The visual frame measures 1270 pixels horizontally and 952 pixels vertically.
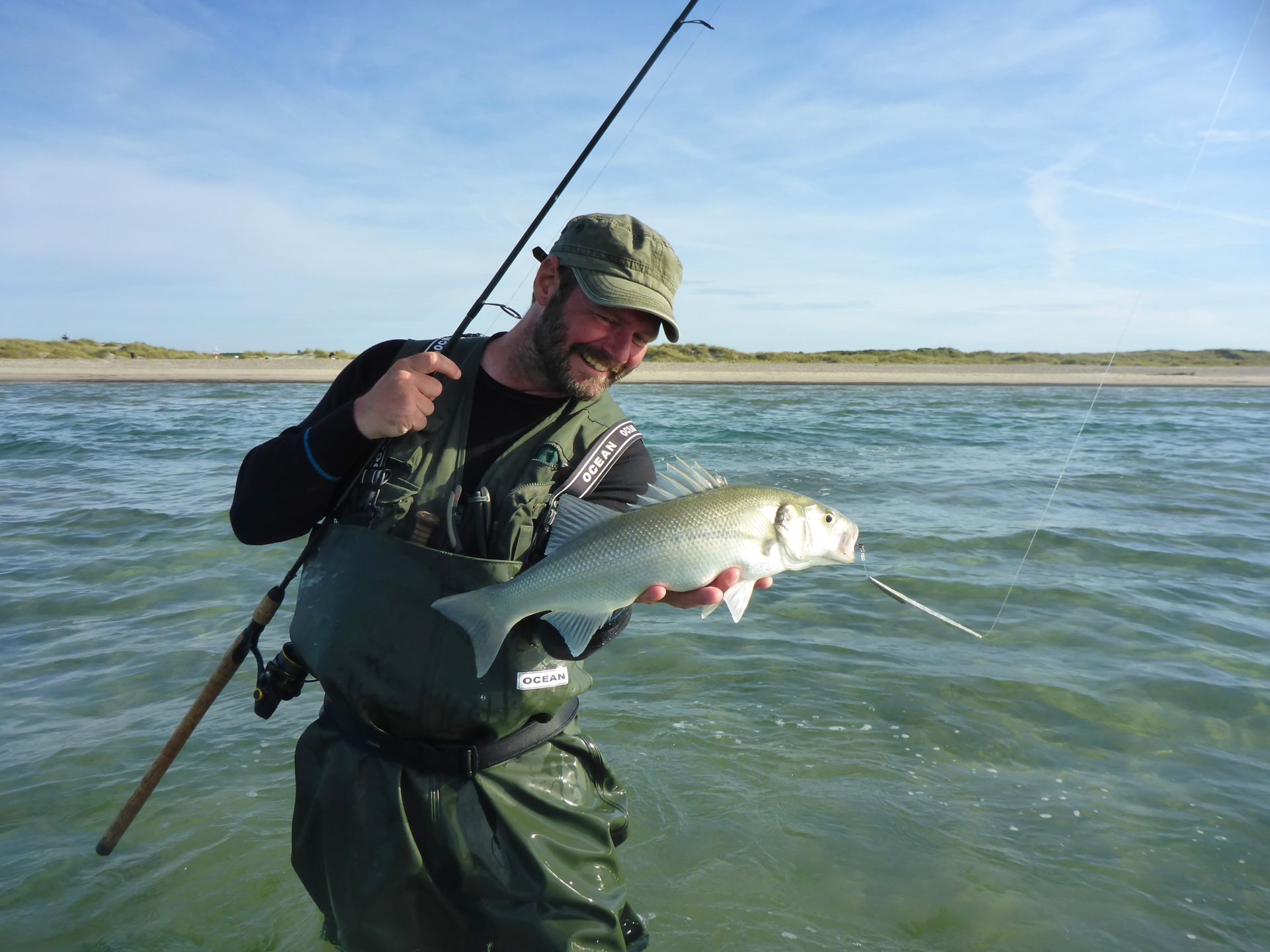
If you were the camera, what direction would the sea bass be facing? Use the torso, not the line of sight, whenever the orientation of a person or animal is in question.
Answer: facing to the right of the viewer

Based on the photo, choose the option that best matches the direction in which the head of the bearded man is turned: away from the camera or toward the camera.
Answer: toward the camera

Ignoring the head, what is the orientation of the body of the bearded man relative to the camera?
toward the camera
